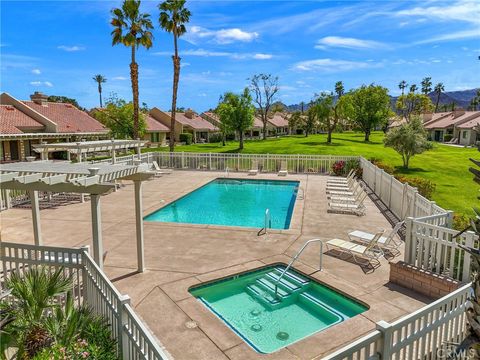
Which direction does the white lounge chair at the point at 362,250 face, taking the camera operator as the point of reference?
facing away from the viewer and to the left of the viewer

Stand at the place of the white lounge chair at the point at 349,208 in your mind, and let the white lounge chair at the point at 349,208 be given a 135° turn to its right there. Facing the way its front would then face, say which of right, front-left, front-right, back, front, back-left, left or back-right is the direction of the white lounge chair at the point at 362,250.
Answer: back-right

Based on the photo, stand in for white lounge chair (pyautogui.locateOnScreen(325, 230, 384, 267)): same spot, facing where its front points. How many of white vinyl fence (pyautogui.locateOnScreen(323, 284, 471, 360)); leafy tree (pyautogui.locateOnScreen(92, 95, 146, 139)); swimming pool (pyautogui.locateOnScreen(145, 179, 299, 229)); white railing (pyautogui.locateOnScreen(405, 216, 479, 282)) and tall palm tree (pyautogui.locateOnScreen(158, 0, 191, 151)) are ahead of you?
3

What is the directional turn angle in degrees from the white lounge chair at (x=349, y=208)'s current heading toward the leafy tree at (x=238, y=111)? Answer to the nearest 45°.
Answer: approximately 45° to its right

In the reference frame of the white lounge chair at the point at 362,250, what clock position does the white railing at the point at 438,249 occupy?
The white railing is roughly at 6 o'clock from the white lounge chair.

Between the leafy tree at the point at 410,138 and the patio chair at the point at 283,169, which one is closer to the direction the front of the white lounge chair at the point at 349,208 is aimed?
the patio chair

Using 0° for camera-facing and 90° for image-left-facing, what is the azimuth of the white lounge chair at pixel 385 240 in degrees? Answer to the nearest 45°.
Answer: approximately 135°

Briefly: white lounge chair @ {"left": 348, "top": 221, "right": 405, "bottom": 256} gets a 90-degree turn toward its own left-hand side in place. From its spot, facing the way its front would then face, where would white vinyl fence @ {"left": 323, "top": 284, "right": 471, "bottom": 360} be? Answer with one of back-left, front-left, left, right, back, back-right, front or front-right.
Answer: front-left

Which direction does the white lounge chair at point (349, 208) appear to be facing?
to the viewer's left

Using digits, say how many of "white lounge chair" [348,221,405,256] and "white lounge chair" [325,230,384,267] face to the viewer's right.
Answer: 0

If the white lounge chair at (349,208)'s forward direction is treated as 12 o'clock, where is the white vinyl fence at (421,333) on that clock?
The white vinyl fence is roughly at 9 o'clock from the white lounge chair.

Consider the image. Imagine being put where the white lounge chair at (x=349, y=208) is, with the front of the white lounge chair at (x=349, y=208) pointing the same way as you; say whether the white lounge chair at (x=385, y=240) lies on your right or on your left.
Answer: on your left

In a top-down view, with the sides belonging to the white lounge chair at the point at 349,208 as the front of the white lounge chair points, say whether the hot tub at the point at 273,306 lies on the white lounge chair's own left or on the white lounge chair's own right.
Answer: on the white lounge chair's own left

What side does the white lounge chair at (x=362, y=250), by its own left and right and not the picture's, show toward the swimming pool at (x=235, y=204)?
front
